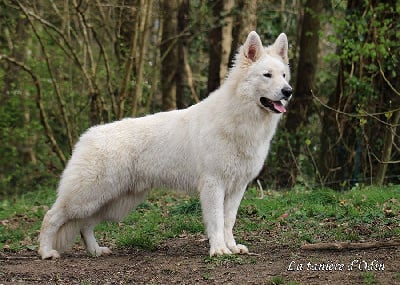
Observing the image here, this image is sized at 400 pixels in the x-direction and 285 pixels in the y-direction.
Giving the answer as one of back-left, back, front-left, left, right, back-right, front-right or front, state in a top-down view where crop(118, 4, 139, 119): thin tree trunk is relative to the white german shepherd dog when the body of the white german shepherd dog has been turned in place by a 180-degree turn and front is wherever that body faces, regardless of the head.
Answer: right

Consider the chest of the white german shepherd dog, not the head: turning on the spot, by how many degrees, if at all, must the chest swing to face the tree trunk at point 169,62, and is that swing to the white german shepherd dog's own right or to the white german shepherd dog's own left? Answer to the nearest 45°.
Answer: approximately 90° to the white german shepherd dog's own left

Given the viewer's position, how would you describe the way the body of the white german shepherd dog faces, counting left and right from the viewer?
facing to the right of the viewer

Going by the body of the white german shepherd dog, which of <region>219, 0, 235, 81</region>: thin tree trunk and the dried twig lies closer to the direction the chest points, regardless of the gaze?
the dried twig

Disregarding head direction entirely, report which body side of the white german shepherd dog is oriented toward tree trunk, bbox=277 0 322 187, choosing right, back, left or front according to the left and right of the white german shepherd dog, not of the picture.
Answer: left

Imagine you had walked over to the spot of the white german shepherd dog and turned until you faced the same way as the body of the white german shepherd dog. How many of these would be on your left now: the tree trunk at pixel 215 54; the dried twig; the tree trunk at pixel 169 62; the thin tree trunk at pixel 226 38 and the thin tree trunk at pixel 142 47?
4
